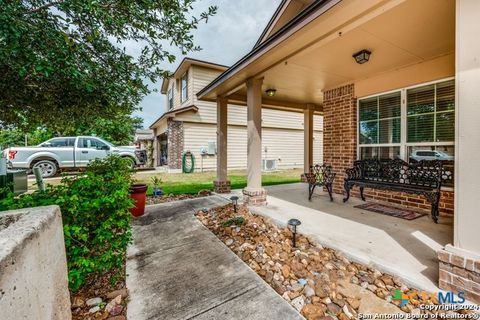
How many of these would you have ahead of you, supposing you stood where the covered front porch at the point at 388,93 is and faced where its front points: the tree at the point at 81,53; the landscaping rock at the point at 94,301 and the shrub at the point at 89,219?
3

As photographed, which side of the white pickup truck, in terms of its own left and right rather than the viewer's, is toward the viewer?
right

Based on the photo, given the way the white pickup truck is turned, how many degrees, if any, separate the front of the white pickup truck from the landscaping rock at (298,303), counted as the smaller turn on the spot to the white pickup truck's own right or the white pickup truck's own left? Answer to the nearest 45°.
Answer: approximately 90° to the white pickup truck's own right

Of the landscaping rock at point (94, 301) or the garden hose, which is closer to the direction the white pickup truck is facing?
the garden hose

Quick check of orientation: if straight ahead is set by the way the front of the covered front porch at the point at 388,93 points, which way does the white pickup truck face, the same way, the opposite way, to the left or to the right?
the opposite way

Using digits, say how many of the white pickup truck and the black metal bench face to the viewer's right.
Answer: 1
